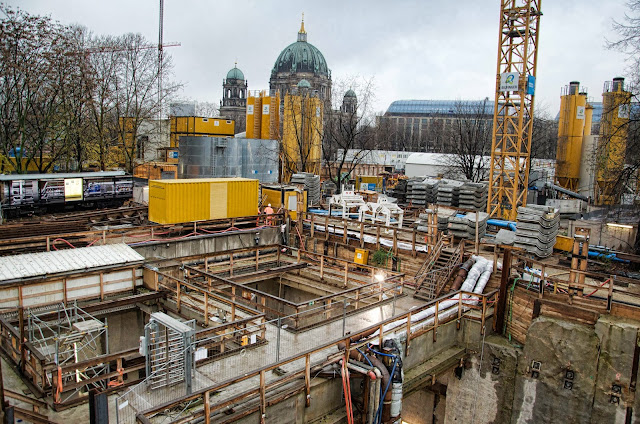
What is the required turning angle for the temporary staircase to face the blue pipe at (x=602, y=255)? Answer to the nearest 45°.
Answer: approximately 135° to its left

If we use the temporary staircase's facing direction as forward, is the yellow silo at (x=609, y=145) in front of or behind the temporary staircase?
behind

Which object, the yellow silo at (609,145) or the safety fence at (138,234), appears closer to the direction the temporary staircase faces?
the safety fence

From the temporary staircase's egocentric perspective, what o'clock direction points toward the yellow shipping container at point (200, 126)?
The yellow shipping container is roughly at 3 o'clock from the temporary staircase.

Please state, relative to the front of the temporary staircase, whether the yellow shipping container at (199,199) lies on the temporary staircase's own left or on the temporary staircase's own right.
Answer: on the temporary staircase's own right

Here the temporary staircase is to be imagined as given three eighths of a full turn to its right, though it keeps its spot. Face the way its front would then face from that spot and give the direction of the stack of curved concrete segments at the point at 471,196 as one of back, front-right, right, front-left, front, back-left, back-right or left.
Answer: front

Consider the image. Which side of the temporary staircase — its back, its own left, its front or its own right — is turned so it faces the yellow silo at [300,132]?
right

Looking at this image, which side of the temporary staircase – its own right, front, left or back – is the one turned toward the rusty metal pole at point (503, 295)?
left
